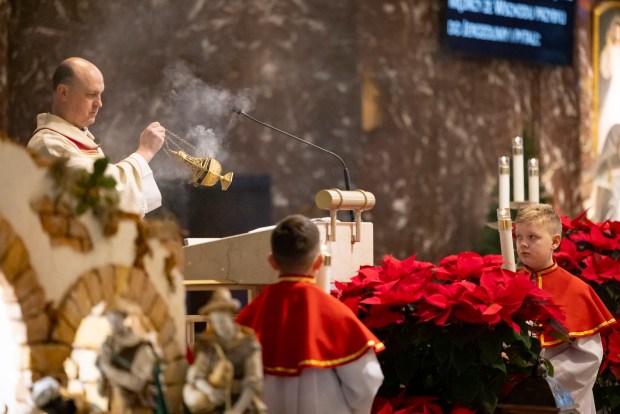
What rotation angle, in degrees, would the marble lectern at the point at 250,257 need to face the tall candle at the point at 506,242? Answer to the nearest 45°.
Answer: approximately 45° to its left

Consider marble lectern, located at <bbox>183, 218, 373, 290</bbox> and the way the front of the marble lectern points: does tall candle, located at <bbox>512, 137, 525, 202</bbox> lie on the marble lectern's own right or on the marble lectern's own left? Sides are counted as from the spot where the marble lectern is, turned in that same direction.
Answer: on the marble lectern's own left

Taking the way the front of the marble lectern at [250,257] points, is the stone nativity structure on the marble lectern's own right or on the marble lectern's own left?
on the marble lectern's own right

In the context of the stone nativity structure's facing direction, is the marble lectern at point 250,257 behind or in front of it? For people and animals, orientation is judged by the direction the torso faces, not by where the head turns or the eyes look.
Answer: behind

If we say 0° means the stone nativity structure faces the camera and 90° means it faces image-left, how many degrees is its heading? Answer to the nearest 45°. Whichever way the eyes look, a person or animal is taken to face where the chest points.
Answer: approximately 0°
